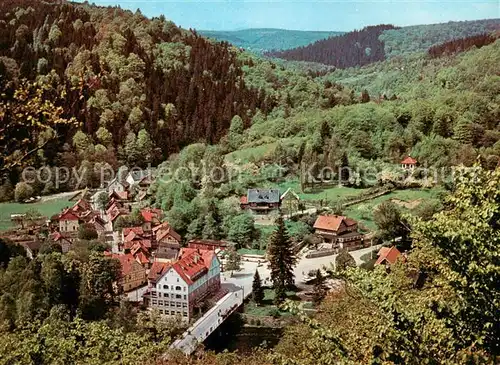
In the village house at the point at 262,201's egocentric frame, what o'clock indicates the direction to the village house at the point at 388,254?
the village house at the point at 388,254 is roughly at 11 o'clock from the village house at the point at 262,201.

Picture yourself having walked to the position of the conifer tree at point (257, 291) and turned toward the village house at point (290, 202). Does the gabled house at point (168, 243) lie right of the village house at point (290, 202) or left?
left

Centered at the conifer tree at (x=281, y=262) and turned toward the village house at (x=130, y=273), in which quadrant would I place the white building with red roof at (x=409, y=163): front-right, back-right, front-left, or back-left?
back-right

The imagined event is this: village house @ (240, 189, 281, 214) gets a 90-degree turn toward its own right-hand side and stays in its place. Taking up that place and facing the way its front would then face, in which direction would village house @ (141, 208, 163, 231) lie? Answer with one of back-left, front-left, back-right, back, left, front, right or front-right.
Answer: front

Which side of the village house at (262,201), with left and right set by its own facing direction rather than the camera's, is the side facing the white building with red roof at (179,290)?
front

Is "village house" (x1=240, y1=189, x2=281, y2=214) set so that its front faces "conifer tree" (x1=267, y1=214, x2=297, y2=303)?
yes

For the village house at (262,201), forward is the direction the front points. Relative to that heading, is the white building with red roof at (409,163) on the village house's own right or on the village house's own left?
on the village house's own left

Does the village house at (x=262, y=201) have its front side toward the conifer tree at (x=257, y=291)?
yes

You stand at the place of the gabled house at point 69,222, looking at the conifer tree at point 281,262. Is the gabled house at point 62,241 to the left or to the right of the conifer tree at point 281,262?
right

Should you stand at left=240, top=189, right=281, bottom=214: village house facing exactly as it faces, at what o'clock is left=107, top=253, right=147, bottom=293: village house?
left=107, top=253, right=147, bottom=293: village house is roughly at 1 o'clock from left=240, top=189, right=281, bottom=214: village house.

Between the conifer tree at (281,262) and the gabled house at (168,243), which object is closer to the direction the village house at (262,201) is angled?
the conifer tree

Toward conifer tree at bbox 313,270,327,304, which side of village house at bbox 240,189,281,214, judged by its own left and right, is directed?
front

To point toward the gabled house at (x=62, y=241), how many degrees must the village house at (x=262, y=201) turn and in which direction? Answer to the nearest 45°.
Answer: approximately 45° to its right

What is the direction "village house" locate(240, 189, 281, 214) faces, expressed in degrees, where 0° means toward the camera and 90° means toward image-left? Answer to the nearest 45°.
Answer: approximately 0°

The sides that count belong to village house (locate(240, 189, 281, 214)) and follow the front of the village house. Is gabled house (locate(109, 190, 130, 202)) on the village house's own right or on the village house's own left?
on the village house's own right
